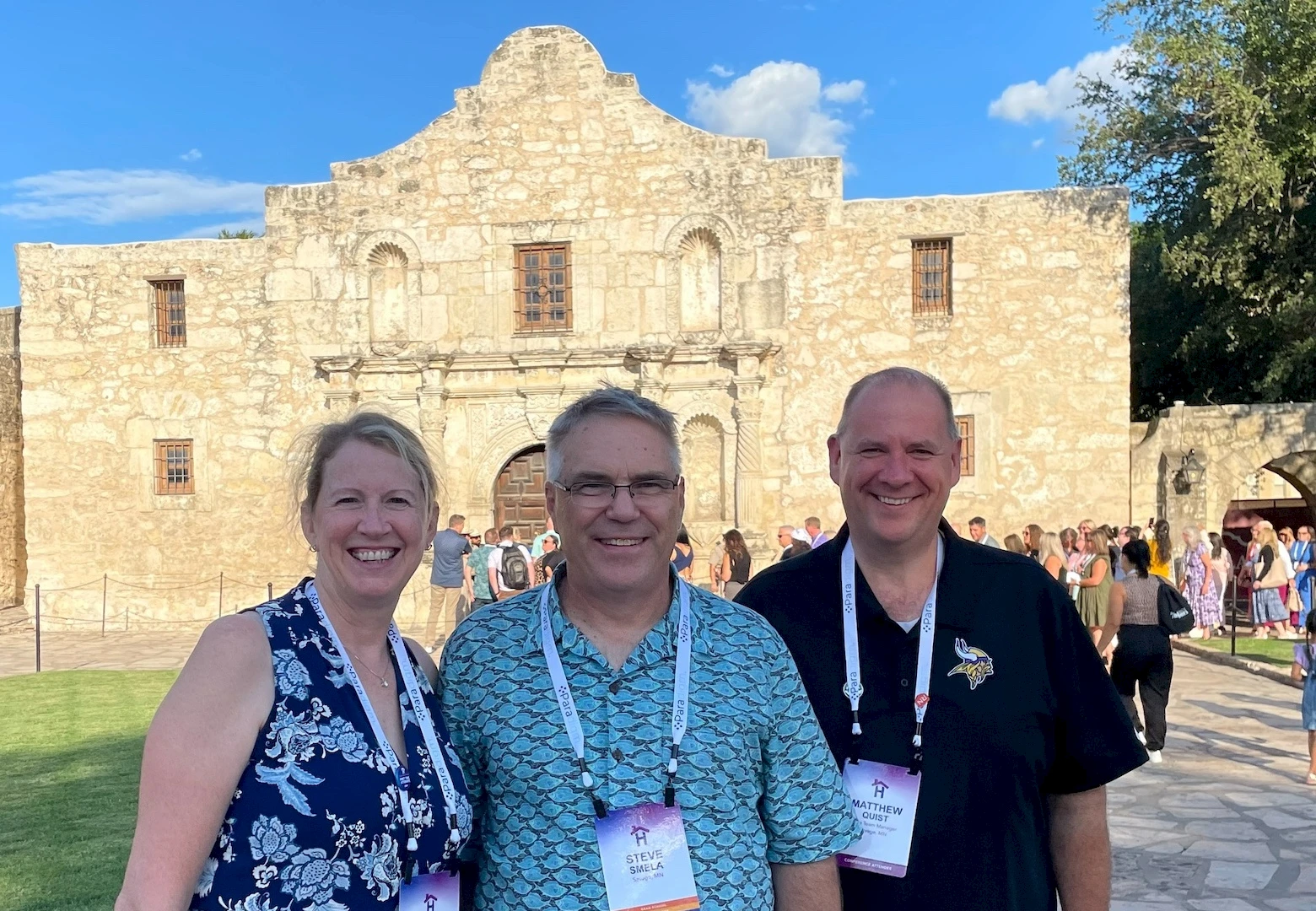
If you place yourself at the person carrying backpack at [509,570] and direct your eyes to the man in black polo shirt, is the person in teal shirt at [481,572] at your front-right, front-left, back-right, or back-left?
back-right

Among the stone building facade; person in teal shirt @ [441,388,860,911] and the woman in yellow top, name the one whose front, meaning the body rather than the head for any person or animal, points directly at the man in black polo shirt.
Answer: the stone building facade

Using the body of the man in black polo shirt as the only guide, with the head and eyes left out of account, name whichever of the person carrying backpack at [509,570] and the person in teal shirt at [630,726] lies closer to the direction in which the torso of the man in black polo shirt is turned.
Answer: the person in teal shirt

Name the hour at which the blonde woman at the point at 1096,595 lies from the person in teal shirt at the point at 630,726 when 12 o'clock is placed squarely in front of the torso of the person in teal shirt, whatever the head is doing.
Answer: The blonde woman is roughly at 7 o'clock from the person in teal shirt.

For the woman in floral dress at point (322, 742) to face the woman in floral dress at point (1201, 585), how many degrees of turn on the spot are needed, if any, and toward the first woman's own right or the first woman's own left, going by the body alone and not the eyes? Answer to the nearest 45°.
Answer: approximately 90° to the first woman's own left

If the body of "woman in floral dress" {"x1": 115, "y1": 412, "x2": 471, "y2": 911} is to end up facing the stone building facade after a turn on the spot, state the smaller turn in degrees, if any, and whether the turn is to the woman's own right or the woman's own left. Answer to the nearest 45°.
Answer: approximately 135° to the woman's own left

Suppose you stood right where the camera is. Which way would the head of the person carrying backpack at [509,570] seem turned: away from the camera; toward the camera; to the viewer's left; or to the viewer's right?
away from the camera

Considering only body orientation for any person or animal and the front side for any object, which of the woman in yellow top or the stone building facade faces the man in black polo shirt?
the stone building facade

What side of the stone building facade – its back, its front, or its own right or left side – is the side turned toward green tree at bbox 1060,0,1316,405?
left
